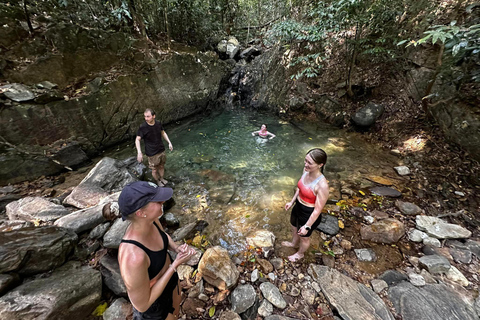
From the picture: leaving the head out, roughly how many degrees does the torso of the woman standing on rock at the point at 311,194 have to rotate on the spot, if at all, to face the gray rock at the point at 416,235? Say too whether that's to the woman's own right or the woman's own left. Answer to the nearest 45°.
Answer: approximately 180°

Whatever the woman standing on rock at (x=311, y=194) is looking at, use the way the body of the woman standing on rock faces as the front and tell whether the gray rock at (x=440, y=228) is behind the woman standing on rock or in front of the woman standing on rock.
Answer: behind

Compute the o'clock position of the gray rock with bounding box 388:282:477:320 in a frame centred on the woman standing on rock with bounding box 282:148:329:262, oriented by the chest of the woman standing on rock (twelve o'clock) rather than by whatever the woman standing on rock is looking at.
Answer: The gray rock is roughly at 8 o'clock from the woman standing on rock.

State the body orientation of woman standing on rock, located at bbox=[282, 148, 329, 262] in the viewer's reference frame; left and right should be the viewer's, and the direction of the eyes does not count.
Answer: facing the viewer and to the left of the viewer

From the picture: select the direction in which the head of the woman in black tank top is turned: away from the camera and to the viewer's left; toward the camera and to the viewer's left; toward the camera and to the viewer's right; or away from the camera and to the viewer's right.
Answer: away from the camera and to the viewer's right

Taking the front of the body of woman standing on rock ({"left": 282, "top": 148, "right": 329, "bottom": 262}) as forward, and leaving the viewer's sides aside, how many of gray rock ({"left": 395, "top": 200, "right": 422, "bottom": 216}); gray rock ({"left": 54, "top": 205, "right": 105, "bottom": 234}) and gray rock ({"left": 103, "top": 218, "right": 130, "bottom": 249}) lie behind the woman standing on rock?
1

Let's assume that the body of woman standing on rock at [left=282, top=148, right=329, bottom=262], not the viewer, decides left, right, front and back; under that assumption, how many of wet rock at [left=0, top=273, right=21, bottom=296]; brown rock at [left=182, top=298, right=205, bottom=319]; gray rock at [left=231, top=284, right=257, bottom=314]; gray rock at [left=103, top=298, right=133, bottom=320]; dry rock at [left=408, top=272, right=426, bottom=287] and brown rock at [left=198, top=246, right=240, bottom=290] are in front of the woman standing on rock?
5

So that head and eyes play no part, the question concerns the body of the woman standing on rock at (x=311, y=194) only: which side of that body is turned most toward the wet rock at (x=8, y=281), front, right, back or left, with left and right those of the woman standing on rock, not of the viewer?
front

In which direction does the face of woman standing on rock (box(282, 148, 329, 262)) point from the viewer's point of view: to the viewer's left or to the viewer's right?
to the viewer's left

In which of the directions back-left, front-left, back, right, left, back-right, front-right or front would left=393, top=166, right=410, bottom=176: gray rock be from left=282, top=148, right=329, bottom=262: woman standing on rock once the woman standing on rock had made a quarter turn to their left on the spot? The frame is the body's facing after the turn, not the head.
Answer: left

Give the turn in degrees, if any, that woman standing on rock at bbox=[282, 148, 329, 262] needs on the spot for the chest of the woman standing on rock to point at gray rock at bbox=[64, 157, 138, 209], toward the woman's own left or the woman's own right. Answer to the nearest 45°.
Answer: approximately 45° to the woman's own right

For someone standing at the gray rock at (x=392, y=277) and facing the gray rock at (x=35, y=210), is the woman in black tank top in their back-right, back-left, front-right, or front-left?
front-left

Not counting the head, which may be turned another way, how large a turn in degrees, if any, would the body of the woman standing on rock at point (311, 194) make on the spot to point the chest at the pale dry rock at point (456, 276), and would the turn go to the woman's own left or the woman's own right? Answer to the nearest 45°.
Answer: approximately 135° to the woman's own left

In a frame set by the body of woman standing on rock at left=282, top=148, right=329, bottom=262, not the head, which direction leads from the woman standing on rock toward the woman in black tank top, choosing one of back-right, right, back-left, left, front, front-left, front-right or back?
front
